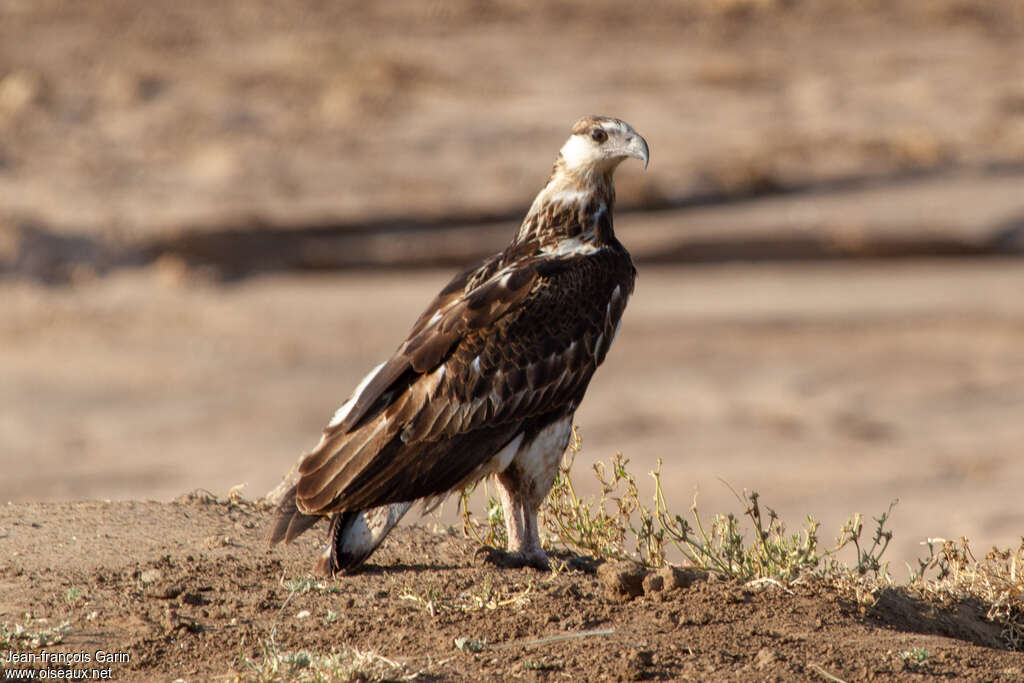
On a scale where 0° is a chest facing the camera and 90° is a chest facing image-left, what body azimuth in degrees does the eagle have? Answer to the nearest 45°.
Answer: approximately 270°
